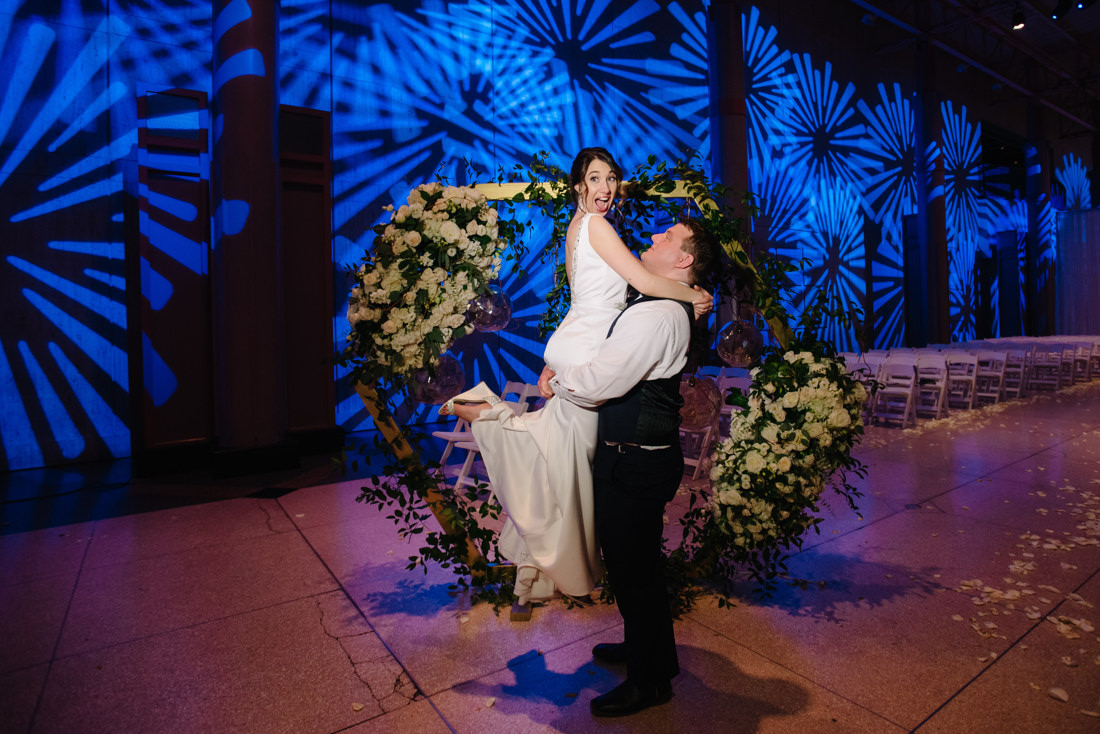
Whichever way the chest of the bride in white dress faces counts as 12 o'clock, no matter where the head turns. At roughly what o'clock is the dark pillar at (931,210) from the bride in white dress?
The dark pillar is roughly at 10 o'clock from the bride in white dress.

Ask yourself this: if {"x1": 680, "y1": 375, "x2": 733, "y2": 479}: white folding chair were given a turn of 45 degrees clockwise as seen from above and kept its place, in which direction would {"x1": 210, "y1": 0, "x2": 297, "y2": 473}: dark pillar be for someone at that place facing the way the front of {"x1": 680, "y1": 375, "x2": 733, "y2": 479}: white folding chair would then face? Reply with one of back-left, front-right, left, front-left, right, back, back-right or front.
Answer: front

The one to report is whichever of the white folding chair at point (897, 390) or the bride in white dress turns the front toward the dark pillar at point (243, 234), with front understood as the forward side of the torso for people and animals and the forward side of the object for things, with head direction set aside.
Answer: the white folding chair

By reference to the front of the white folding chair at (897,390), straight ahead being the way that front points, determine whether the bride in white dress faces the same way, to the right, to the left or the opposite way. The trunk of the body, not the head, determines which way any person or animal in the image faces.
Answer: the opposite way

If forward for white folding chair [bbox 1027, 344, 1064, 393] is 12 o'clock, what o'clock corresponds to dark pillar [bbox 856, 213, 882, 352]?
The dark pillar is roughly at 3 o'clock from the white folding chair.

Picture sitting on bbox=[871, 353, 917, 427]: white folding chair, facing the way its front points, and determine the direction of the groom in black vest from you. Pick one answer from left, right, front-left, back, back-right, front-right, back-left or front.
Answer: front-left

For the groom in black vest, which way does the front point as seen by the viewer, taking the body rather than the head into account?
to the viewer's left

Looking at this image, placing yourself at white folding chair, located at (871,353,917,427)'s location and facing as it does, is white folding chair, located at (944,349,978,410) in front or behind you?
behind

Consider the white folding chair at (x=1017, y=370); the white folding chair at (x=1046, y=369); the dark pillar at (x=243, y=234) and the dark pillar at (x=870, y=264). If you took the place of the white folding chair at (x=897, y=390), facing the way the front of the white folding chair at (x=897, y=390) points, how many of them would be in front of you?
1

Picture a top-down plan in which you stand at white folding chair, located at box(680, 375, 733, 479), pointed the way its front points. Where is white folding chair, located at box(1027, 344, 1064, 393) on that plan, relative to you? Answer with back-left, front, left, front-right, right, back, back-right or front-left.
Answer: back

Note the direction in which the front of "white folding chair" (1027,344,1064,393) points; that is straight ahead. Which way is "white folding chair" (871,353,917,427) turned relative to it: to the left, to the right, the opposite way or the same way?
the same way

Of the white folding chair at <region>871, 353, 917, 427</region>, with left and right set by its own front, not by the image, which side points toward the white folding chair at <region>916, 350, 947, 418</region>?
back

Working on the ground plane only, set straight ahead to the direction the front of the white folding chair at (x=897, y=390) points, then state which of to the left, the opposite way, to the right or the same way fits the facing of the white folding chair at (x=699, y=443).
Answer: the same way

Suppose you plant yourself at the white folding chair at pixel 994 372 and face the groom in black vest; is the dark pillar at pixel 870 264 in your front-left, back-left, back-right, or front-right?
back-right

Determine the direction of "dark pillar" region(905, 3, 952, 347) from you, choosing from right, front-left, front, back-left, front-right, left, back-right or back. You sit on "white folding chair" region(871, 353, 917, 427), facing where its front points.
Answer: back-right

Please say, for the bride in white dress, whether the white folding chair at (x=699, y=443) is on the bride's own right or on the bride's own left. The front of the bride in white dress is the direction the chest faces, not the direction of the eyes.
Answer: on the bride's own left

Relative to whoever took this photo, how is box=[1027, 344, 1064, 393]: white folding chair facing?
facing the viewer and to the left of the viewer

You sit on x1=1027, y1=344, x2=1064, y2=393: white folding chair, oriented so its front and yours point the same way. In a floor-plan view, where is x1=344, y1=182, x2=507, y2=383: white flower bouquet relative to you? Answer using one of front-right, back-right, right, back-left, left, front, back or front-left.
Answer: front-left
